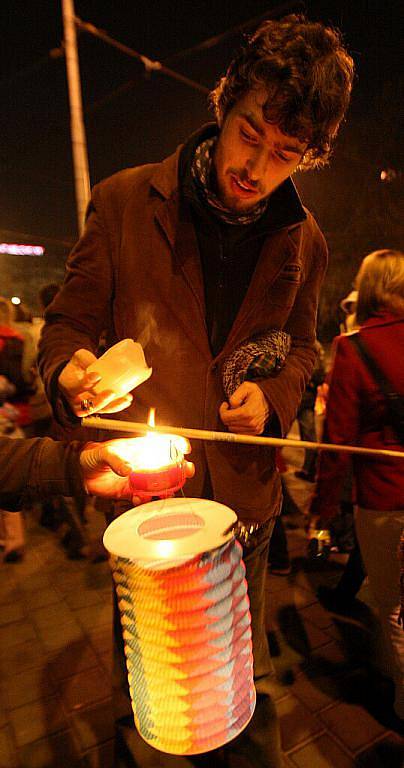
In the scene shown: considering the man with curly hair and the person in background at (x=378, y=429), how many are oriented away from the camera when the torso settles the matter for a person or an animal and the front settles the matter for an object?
1

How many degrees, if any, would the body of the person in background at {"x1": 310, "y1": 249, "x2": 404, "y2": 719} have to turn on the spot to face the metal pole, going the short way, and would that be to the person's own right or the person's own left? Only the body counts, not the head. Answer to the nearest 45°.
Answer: approximately 45° to the person's own left

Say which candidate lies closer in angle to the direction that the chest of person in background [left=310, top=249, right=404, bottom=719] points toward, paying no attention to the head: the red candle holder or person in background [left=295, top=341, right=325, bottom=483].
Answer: the person in background

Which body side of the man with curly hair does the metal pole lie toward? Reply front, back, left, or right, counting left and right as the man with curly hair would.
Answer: back

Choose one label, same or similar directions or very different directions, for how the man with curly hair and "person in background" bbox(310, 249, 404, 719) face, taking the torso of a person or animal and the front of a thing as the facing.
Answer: very different directions

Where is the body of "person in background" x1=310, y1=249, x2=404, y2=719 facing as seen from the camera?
away from the camera

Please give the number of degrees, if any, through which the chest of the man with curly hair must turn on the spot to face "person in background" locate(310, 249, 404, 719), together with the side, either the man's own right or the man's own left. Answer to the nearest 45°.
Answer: approximately 135° to the man's own left

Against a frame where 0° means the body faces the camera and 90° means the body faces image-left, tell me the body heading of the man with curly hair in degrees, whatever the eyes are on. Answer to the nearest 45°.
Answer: approximately 0°
